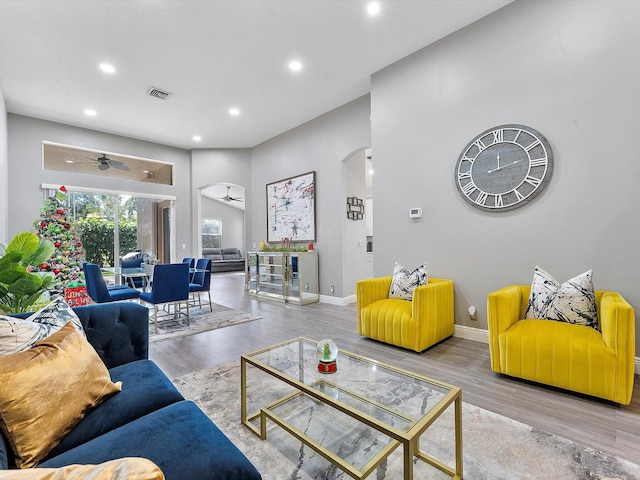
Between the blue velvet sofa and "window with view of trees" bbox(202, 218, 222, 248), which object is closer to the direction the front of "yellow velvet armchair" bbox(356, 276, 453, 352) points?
the blue velvet sofa

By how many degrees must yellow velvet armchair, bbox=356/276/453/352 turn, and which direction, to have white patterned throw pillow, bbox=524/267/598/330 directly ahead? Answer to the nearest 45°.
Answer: approximately 135° to its left

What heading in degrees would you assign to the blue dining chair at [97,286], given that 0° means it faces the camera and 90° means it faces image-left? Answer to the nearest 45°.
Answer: approximately 270°

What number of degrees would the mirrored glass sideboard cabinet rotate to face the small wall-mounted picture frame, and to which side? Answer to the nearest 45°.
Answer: approximately 135° to its left

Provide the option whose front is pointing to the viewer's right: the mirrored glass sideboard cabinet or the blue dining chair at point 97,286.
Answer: the blue dining chair

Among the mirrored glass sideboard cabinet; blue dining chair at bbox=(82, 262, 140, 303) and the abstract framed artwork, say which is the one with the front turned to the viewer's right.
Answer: the blue dining chair

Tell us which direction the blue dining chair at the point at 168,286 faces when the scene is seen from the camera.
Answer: facing away from the viewer and to the left of the viewer

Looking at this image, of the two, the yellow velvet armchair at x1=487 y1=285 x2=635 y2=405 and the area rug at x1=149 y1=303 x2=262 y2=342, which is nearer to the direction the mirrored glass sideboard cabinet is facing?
the area rug

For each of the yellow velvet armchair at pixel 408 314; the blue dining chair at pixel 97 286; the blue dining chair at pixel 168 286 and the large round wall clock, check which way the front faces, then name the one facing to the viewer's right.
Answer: the blue dining chair at pixel 97 286
